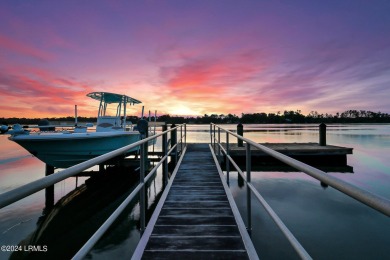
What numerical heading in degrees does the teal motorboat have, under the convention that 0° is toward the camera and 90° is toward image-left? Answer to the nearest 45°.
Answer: approximately 45°

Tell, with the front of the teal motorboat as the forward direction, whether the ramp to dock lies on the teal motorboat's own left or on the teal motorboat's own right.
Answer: on the teal motorboat's own left

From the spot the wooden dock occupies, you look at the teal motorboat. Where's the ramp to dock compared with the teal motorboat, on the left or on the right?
left

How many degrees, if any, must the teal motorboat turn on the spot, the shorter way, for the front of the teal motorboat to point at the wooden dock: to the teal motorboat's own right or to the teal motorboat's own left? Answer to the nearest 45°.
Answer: approximately 135° to the teal motorboat's own left
